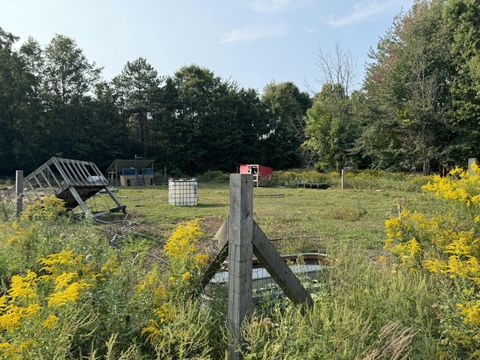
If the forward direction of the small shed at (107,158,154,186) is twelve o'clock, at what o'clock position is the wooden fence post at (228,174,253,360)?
The wooden fence post is roughly at 12 o'clock from the small shed.

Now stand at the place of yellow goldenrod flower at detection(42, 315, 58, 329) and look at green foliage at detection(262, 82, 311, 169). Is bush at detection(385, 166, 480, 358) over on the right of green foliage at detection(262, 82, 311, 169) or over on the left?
right

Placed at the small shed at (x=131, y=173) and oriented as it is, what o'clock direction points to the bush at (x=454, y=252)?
The bush is roughly at 12 o'clock from the small shed.

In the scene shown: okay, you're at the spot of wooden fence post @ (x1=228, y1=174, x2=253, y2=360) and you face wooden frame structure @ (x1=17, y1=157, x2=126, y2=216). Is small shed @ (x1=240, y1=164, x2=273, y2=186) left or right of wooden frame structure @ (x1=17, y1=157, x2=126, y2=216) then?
right

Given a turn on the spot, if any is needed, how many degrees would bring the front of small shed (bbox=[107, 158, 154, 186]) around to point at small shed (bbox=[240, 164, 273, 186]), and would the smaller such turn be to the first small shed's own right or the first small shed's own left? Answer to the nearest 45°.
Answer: approximately 45° to the first small shed's own left

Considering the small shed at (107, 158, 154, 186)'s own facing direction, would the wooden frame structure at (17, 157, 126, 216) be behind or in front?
in front

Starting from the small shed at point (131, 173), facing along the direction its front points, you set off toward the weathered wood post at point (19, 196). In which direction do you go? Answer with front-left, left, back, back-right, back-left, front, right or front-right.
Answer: front

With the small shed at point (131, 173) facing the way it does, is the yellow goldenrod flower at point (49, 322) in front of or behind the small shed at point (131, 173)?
in front

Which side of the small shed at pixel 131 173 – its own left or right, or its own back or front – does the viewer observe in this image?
front
